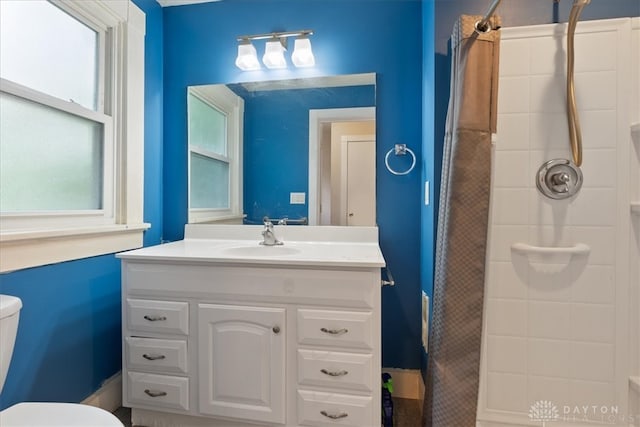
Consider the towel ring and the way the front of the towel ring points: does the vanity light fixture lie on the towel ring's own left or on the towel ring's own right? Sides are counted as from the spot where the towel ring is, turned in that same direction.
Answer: on the towel ring's own right

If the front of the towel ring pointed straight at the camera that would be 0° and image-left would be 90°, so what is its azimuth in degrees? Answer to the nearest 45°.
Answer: approximately 0°

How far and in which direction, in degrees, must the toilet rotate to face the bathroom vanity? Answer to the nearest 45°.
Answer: approximately 45° to its left

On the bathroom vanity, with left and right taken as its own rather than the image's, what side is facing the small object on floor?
left

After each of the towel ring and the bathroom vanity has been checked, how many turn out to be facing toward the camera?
2

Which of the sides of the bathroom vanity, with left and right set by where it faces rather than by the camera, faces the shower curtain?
left
